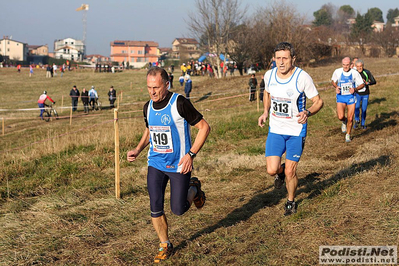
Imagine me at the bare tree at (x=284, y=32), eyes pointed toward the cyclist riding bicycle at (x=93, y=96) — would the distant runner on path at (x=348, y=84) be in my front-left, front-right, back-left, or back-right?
front-left

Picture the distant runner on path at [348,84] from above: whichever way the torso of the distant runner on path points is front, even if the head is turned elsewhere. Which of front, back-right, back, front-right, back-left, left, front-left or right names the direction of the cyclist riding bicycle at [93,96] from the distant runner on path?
back-right

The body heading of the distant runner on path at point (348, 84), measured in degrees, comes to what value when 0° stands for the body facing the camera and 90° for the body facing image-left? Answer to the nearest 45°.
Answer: approximately 0°

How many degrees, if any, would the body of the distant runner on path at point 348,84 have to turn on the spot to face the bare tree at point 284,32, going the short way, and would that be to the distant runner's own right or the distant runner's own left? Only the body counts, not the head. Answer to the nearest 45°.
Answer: approximately 180°

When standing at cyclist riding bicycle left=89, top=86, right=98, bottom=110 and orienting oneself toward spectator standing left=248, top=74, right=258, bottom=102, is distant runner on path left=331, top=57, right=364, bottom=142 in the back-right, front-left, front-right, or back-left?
front-right

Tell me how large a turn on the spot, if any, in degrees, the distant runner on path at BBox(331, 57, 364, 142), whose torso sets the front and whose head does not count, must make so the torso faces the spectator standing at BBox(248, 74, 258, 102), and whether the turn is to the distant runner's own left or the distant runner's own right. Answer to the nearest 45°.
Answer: approximately 180°
